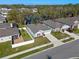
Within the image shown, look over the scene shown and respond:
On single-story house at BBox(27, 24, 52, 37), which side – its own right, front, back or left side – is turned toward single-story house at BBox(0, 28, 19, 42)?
right

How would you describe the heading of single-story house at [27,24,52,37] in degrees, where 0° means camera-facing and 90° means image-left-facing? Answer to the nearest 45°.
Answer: approximately 315°
